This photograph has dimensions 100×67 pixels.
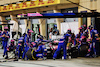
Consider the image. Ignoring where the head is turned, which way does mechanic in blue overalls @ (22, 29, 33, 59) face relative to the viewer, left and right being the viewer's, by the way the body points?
facing to the right of the viewer

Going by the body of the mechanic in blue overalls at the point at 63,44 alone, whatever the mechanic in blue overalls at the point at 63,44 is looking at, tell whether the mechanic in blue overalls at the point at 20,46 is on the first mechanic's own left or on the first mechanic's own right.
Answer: on the first mechanic's own left

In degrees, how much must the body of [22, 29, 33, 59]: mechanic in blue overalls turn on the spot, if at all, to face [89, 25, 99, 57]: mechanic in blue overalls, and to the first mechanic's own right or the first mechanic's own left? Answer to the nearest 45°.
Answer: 0° — they already face them

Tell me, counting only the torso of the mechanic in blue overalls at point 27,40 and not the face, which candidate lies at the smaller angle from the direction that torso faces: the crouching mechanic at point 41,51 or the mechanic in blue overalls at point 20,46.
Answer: the crouching mechanic
